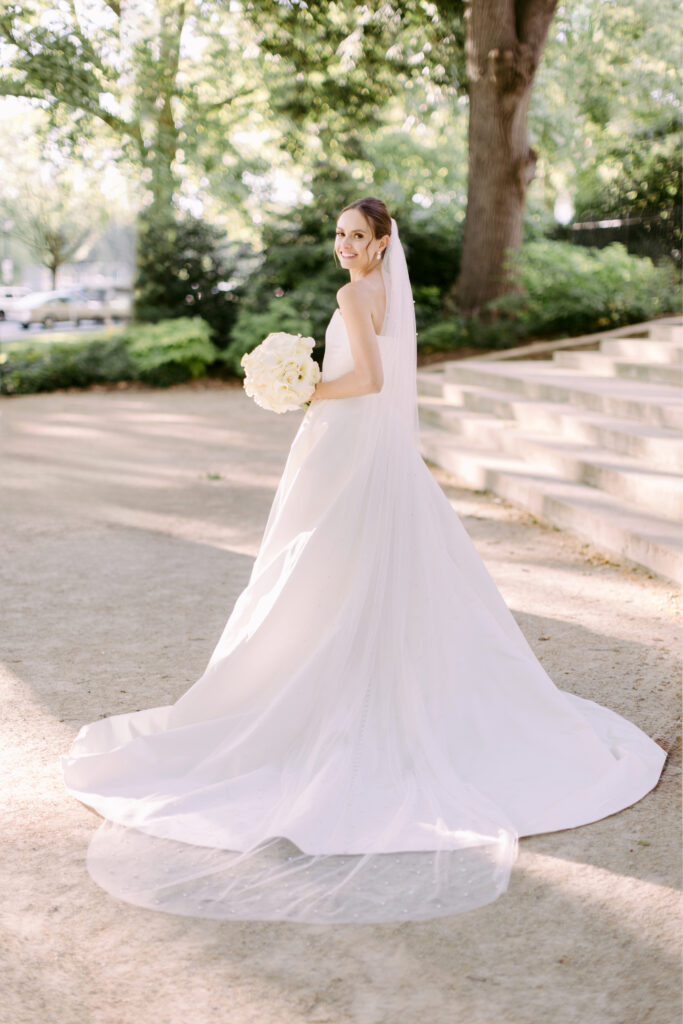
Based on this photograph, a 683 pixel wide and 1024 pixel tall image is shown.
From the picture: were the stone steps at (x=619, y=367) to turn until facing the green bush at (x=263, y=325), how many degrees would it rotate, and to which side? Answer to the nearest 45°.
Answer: approximately 90° to its right

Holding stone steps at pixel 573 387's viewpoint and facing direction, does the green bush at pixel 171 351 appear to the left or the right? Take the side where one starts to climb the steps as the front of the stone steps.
on its right

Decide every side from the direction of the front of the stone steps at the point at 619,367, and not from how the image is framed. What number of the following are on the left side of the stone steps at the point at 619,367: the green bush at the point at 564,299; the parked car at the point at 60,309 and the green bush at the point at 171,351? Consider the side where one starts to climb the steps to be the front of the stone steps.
0

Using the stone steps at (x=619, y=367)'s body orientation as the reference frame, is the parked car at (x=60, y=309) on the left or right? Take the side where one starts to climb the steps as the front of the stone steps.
on its right

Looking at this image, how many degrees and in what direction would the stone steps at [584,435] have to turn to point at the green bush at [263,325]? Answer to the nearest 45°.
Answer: approximately 90° to its right

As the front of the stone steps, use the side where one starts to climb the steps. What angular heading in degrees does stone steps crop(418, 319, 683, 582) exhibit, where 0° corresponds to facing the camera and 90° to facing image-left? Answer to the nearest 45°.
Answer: approximately 45°

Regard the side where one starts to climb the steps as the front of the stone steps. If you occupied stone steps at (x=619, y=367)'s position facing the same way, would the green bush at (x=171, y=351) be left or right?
on its right

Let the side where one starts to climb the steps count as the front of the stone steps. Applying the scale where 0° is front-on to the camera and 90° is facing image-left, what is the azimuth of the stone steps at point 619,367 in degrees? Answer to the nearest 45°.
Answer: approximately 45°

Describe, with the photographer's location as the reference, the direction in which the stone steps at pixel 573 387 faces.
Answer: facing the viewer and to the left of the viewer
